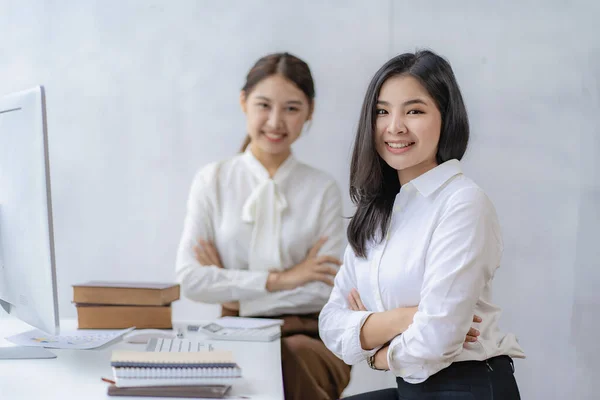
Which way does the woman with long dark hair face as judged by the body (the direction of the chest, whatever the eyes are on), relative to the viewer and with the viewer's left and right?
facing the viewer and to the left of the viewer

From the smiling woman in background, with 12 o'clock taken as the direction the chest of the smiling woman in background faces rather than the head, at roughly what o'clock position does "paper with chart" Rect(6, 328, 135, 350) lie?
The paper with chart is roughly at 1 o'clock from the smiling woman in background.

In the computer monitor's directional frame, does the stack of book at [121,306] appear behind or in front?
in front

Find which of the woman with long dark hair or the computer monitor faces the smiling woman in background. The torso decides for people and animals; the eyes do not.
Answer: the computer monitor

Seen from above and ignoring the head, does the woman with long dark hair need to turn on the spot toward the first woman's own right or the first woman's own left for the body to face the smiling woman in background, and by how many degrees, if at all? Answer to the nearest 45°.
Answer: approximately 90° to the first woman's own right

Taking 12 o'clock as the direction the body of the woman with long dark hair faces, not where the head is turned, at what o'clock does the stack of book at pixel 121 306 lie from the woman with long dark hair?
The stack of book is roughly at 2 o'clock from the woman with long dark hair.

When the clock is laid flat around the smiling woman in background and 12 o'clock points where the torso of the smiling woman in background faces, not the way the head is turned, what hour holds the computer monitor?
The computer monitor is roughly at 1 o'clock from the smiling woman in background.

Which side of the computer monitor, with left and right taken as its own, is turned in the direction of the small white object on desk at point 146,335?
front

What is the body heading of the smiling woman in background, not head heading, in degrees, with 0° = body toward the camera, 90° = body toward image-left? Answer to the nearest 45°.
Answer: approximately 0°

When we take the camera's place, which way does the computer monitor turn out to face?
facing away from the viewer and to the right of the viewer

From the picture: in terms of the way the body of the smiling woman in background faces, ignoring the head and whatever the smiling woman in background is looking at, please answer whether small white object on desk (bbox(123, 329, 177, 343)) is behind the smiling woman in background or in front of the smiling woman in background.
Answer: in front

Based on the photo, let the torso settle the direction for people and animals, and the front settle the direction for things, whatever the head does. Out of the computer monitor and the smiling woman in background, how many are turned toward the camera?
1

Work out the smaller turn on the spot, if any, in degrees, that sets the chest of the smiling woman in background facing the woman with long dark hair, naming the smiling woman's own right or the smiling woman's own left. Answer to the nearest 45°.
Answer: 0° — they already face them
